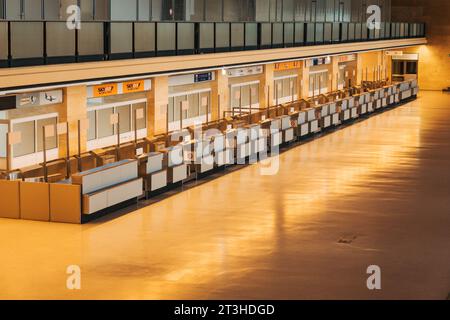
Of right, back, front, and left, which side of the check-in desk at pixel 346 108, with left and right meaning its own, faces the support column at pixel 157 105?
right

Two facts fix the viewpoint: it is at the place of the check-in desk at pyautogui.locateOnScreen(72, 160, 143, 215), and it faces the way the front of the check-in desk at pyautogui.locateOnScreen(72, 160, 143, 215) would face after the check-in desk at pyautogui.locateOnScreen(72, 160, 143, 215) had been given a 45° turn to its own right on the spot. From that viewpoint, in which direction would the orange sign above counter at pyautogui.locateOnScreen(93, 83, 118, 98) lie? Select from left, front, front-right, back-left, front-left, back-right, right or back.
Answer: back

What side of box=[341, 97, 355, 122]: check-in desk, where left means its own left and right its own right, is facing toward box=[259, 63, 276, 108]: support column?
right

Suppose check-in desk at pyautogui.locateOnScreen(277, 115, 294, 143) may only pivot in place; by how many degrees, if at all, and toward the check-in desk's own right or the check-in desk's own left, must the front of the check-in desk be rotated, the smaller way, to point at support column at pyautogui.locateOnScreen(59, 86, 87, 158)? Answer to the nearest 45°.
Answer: approximately 90° to the check-in desk's own right

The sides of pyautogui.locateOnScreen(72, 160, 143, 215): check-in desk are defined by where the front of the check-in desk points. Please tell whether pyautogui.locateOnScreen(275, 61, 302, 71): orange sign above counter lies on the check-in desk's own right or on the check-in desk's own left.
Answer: on the check-in desk's own left

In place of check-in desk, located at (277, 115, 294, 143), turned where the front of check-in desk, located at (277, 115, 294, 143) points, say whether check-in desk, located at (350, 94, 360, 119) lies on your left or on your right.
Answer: on your left

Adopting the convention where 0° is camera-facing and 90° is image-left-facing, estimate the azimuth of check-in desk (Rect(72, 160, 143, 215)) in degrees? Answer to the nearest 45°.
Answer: approximately 315°

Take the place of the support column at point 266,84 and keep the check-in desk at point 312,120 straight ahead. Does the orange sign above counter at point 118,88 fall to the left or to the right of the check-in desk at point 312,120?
right

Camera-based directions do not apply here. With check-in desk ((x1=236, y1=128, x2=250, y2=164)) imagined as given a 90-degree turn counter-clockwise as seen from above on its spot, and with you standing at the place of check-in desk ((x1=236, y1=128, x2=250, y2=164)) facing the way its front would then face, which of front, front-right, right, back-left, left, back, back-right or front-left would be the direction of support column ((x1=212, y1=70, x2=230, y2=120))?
front-left
